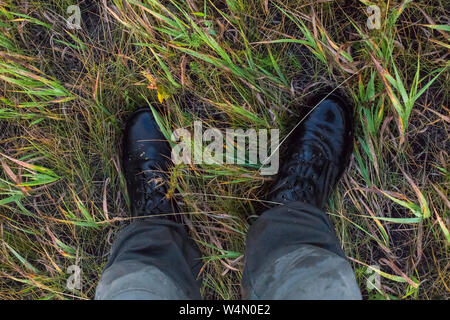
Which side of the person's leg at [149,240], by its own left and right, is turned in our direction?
back

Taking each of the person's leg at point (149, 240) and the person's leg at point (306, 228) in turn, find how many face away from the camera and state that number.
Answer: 2

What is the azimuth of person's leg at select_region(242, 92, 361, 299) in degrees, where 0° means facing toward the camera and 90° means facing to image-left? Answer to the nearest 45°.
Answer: approximately 180°
